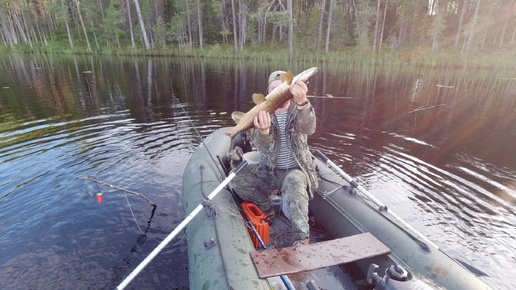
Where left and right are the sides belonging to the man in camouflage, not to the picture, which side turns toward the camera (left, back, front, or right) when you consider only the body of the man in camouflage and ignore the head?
front
